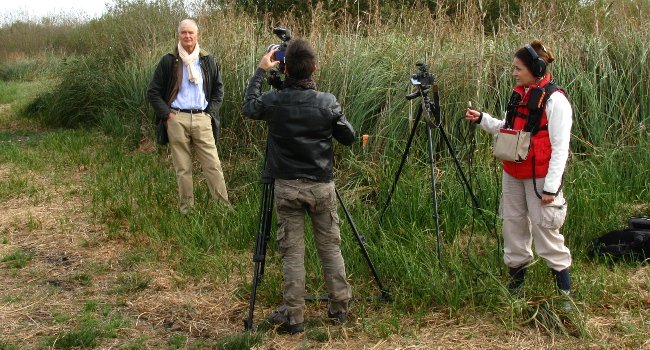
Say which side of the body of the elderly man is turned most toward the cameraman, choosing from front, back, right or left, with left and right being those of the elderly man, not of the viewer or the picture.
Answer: front

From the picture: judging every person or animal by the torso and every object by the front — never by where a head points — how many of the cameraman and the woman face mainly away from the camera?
1

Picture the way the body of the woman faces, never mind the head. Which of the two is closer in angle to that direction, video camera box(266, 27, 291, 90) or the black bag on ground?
the video camera

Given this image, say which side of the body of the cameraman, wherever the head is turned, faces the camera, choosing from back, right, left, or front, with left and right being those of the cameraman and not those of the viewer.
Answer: back

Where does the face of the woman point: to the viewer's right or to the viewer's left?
to the viewer's left

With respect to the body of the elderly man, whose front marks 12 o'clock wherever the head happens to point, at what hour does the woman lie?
The woman is roughly at 11 o'clock from the elderly man.

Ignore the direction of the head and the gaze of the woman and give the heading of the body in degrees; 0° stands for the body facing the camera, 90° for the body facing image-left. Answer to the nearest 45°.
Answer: approximately 45°

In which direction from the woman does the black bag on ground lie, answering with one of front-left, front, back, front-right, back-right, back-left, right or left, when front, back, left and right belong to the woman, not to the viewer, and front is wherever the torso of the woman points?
back

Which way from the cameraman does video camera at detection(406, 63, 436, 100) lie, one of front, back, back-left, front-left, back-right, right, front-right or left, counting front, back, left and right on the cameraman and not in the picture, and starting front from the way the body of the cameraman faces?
front-right

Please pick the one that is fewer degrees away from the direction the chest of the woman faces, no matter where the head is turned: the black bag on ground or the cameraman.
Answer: the cameraman

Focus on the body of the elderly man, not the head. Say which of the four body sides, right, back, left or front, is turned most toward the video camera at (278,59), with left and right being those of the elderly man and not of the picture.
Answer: front

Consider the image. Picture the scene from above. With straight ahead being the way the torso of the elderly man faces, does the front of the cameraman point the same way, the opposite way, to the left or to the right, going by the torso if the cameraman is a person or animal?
the opposite way

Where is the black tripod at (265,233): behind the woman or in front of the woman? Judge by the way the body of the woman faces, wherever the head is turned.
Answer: in front

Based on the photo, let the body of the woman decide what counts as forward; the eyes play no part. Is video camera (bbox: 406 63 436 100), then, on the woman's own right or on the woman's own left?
on the woman's own right

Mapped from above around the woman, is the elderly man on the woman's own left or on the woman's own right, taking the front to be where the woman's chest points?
on the woman's own right
